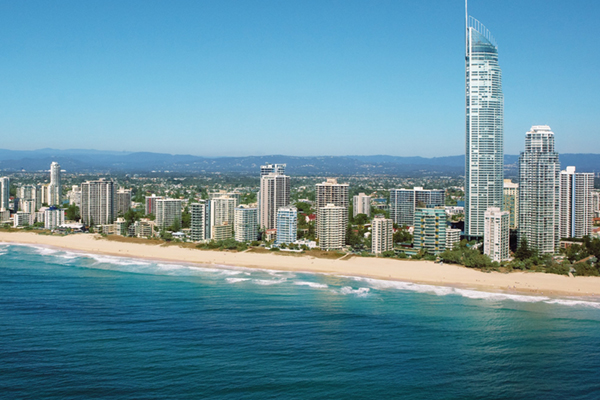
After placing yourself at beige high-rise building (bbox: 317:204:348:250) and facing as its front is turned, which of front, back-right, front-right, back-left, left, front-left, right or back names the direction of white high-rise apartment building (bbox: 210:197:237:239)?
back-right

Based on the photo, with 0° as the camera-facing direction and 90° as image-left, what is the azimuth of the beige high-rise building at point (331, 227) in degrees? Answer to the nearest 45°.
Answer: approximately 0°

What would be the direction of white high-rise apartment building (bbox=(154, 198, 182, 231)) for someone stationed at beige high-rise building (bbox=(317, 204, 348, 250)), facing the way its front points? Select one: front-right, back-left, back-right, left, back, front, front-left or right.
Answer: back-right

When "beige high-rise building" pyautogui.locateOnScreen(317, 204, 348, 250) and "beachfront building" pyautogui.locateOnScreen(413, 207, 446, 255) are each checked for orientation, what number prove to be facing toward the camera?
2
